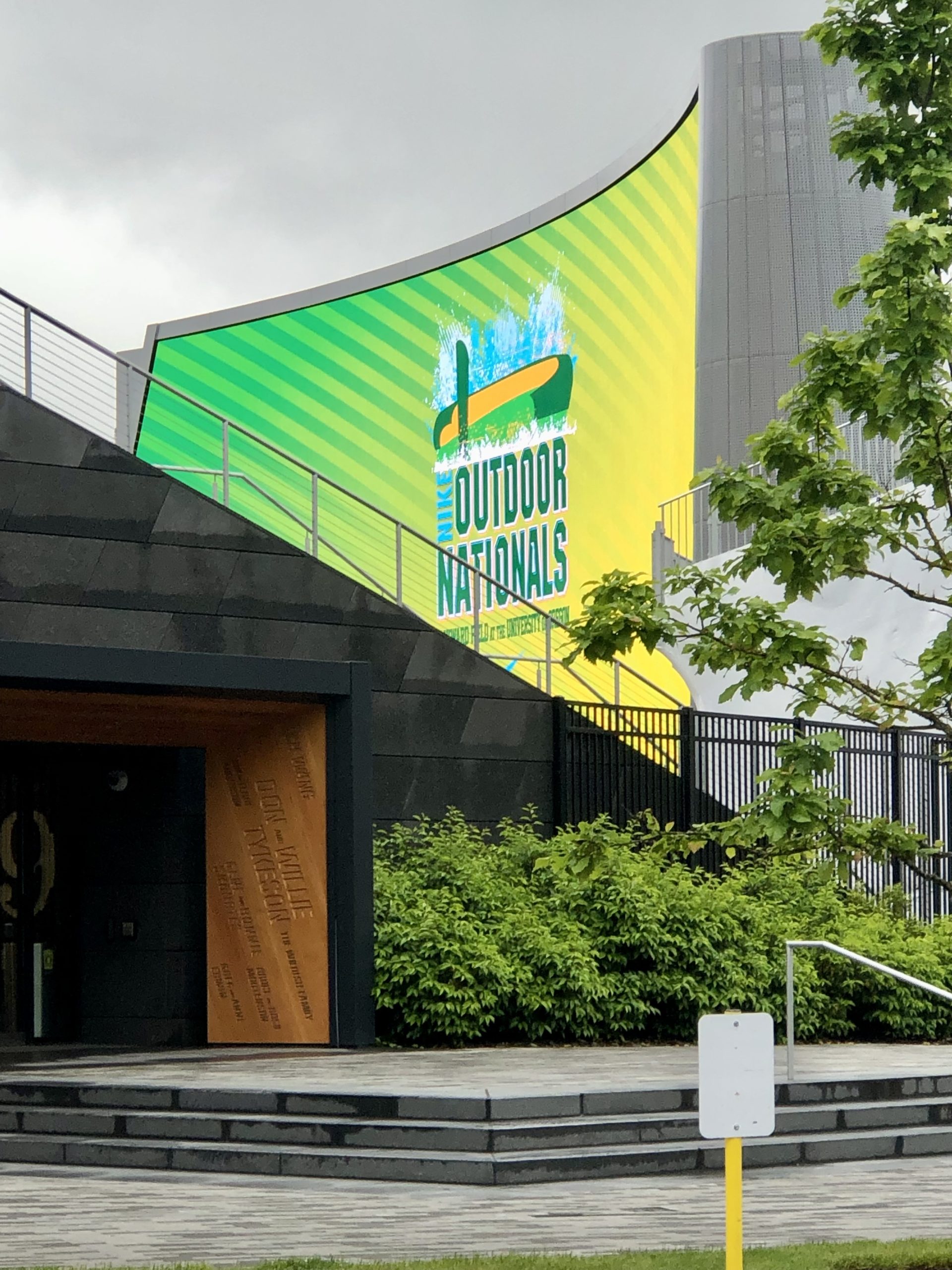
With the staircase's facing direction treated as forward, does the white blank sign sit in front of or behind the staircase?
in front

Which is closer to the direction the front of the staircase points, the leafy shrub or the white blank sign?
the white blank sign

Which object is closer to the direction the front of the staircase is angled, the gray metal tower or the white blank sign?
the white blank sign

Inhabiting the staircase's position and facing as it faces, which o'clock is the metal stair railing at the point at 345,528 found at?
The metal stair railing is roughly at 6 o'clock from the staircase.

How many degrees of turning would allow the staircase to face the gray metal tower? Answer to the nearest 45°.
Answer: approximately 180°

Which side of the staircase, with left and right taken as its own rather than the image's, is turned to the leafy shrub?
back

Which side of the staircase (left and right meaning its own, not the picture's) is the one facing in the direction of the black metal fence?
back

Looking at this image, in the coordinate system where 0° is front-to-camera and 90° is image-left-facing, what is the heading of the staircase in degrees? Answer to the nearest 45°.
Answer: approximately 0°
